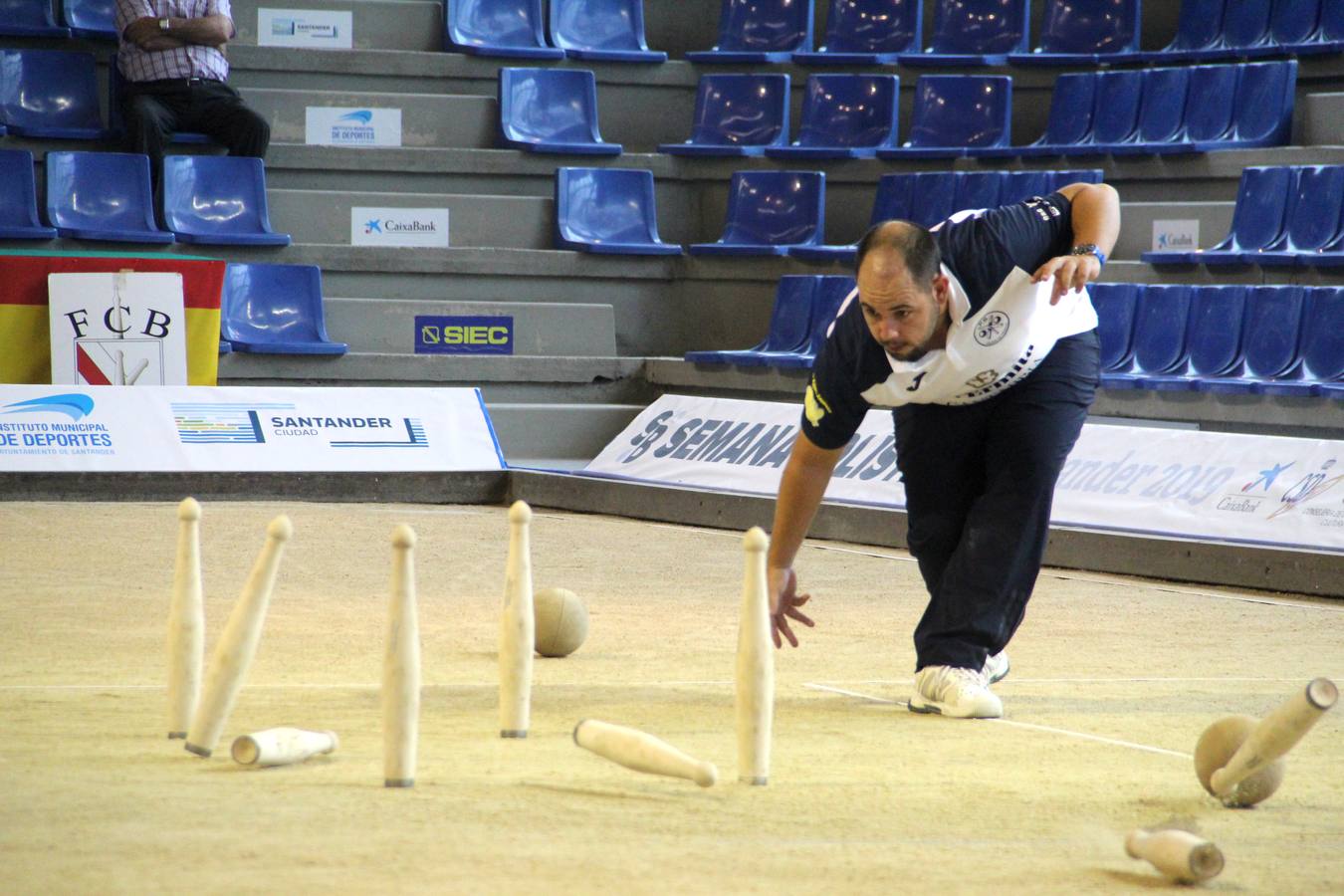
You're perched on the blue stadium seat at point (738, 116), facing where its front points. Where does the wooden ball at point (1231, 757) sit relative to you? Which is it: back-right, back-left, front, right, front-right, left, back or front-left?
front-left

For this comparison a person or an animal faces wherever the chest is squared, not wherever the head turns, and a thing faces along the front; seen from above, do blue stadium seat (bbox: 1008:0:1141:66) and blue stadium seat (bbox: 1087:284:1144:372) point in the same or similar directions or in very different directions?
same or similar directions

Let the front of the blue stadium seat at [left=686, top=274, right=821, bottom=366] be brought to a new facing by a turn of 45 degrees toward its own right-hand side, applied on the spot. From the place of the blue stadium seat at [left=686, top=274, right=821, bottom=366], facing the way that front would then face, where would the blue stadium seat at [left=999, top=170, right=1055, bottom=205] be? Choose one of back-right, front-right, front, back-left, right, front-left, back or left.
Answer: back

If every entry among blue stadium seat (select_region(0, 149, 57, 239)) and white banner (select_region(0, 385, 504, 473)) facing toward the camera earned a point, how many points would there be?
2

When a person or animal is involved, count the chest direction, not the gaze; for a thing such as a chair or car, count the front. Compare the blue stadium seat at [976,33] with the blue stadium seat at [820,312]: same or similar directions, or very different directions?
same or similar directions

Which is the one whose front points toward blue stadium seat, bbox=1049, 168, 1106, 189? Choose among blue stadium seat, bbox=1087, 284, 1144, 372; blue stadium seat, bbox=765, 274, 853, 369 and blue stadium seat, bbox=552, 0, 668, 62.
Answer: blue stadium seat, bbox=552, 0, 668, 62

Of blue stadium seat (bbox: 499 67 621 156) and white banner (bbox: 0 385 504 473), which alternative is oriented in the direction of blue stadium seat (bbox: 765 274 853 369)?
blue stadium seat (bbox: 499 67 621 156)

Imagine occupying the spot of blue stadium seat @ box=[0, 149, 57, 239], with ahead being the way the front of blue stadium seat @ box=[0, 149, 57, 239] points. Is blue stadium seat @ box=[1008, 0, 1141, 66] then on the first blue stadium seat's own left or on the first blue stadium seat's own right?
on the first blue stadium seat's own left

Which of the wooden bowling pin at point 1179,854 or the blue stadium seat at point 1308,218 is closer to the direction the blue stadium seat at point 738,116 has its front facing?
the wooden bowling pin

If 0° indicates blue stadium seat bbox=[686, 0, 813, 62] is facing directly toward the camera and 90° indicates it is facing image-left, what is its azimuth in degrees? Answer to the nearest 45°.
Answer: approximately 45°

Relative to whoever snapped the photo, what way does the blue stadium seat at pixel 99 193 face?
facing the viewer and to the right of the viewer

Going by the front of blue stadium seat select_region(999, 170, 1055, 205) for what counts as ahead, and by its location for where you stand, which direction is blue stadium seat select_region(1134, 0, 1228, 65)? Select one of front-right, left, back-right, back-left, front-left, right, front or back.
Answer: back

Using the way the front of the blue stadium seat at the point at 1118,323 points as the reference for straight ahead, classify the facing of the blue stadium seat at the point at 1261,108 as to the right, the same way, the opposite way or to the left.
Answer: the same way

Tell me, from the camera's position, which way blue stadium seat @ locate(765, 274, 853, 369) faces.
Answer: facing the viewer and to the left of the viewer

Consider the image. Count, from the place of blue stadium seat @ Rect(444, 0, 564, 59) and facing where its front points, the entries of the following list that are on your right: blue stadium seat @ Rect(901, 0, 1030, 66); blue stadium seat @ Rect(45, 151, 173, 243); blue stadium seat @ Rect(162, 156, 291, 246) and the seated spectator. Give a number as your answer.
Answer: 3

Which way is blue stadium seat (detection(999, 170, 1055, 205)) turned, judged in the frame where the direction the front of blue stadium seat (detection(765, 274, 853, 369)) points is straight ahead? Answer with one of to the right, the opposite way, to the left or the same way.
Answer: the same way
